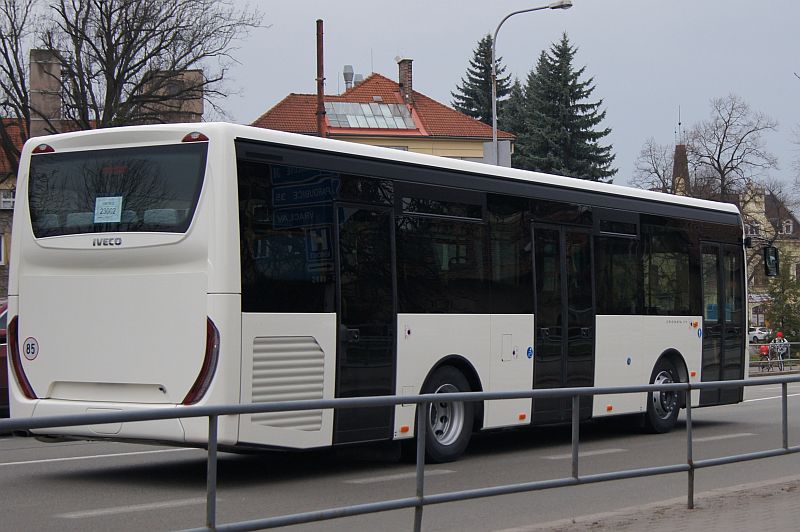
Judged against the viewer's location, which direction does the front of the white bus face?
facing away from the viewer and to the right of the viewer

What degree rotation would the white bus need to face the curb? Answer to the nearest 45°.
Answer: approximately 90° to its right

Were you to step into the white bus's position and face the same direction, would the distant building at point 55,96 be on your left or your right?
on your left

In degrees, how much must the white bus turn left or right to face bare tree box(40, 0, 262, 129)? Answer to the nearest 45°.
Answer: approximately 45° to its left

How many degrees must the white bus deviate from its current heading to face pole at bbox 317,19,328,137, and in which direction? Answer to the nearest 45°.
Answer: approximately 45° to its left

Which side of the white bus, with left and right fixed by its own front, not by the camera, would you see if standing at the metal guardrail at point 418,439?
right
